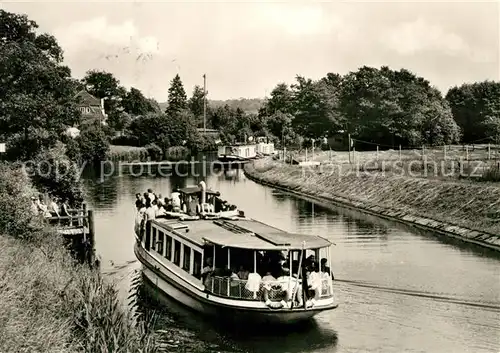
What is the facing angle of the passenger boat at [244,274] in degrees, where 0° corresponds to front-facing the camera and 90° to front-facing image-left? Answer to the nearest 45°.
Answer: approximately 135°

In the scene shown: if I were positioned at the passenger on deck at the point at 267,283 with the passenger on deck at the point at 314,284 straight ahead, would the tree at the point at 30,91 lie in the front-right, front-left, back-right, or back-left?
back-left
